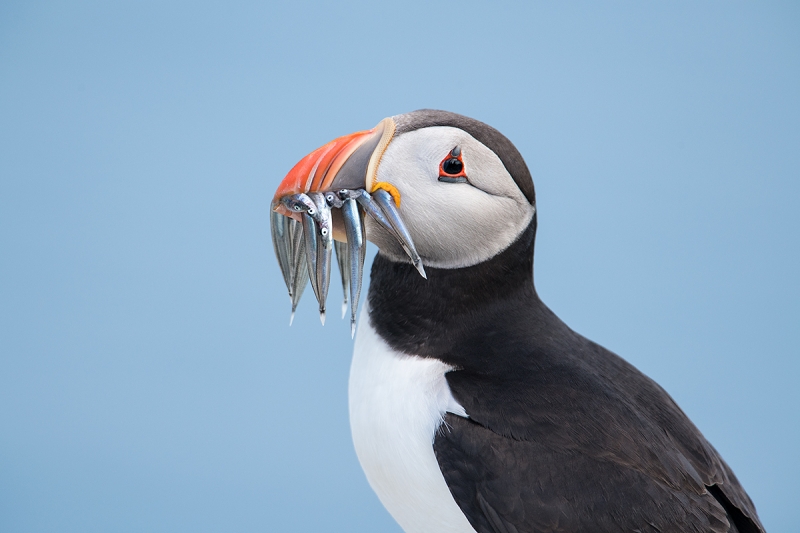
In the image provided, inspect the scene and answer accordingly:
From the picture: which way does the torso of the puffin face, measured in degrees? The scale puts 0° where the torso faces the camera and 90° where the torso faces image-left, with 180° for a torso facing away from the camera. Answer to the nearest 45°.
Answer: approximately 90°
